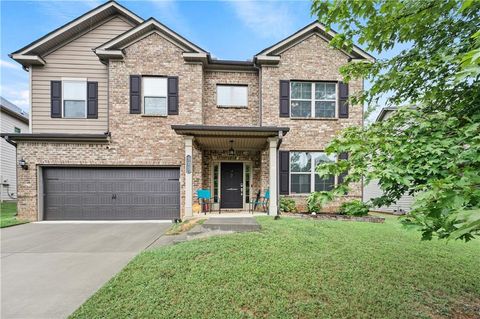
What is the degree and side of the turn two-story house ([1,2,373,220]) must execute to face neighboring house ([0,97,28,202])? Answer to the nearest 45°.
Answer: approximately 135° to its right

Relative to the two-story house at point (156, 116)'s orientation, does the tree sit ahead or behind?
ahead

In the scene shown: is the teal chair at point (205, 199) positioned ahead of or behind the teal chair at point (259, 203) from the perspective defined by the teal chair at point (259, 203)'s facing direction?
ahead

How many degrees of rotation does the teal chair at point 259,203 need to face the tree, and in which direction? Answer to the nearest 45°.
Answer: approximately 45° to its left

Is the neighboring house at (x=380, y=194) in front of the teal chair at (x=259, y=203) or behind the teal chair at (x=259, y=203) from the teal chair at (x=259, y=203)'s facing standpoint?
behind

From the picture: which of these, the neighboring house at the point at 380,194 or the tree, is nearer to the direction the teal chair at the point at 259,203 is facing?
the tree

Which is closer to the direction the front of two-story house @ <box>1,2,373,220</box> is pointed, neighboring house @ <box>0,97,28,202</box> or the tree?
the tree
